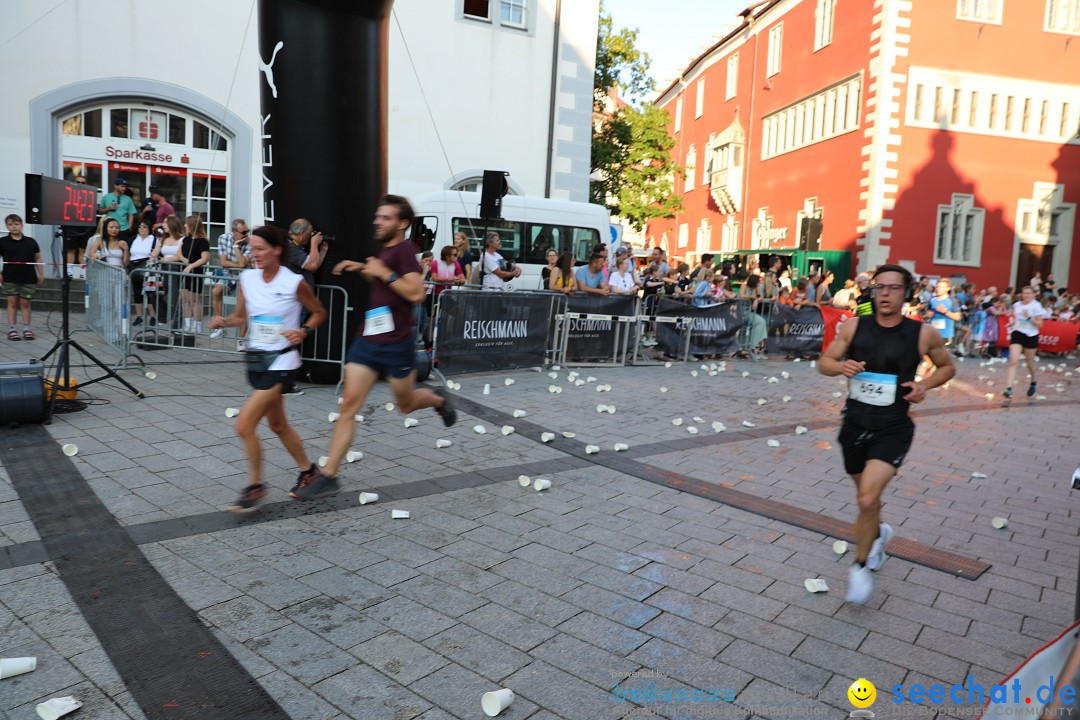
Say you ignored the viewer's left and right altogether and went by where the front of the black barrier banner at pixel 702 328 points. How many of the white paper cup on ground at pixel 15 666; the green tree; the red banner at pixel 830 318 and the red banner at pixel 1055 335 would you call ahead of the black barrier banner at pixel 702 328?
1

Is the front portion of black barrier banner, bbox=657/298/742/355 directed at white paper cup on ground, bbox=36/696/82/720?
yes

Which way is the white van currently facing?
to the viewer's left

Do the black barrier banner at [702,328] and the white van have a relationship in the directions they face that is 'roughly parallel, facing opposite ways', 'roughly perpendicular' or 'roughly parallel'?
roughly perpendicular

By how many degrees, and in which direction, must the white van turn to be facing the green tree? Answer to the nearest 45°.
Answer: approximately 90° to its right

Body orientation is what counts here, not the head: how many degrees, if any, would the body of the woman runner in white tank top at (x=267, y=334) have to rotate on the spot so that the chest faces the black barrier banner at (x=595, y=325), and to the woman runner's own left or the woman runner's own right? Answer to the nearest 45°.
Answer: approximately 180°

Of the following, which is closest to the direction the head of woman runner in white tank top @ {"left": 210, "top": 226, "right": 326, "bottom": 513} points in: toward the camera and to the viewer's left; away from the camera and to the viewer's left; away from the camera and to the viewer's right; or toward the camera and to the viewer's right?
toward the camera and to the viewer's left

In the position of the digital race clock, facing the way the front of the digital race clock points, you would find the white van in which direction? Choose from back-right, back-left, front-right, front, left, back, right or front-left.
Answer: left

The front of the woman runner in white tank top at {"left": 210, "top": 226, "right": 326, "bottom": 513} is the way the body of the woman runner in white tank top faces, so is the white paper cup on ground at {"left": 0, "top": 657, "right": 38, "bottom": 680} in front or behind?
in front

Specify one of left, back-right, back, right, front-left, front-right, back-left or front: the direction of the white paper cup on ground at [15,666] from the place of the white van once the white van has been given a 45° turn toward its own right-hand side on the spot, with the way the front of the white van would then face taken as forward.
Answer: back-left

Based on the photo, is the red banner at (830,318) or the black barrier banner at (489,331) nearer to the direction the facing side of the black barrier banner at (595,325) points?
the black barrier banner

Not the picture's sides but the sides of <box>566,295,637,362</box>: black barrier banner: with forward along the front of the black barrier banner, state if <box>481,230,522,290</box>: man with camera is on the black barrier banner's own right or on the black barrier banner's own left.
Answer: on the black barrier banner's own right

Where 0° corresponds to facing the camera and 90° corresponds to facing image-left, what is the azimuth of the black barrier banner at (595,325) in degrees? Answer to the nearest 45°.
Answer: approximately 0°

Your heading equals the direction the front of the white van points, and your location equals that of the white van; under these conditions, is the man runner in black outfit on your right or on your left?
on your left
